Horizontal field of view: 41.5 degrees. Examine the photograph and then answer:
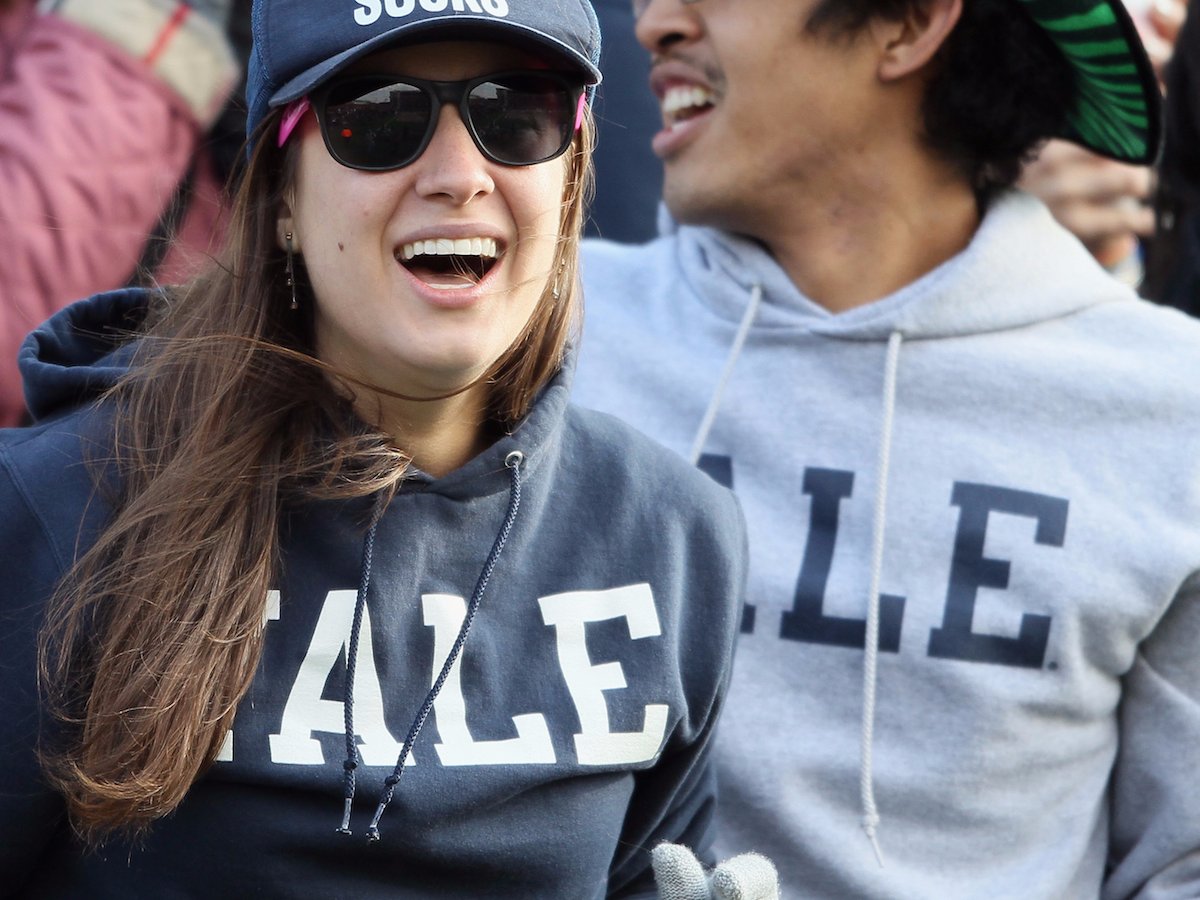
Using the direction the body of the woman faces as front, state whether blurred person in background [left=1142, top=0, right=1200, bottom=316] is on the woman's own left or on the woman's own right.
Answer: on the woman's own left

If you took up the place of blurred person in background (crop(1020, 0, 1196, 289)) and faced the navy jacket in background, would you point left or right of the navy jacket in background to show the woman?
left

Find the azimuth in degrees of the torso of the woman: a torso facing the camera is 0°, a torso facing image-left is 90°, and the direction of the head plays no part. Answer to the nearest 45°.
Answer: approximately 0°

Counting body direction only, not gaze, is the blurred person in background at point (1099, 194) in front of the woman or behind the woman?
behind

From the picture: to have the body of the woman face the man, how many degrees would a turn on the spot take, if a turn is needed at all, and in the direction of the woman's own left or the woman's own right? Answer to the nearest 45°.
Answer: approximately 135° to the woman's own left
